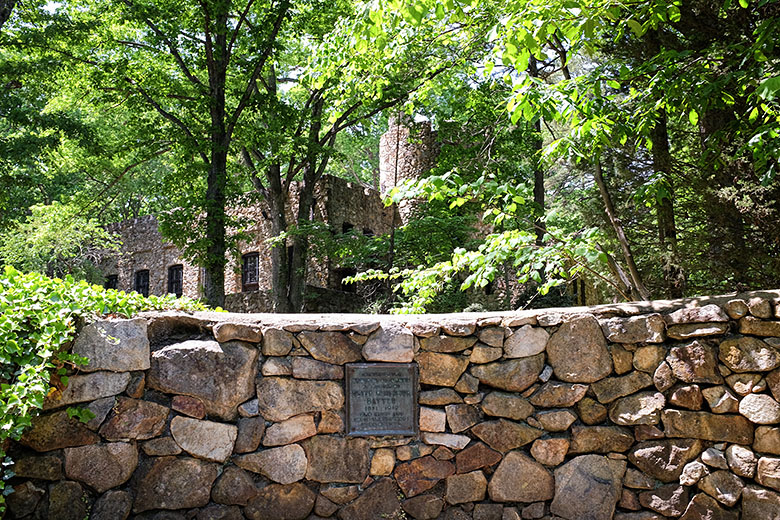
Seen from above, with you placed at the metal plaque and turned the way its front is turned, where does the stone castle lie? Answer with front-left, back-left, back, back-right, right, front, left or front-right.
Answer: back

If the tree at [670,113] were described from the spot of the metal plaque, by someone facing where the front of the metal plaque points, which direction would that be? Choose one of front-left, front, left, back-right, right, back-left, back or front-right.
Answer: left

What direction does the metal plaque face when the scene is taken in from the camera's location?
facing the viewer
